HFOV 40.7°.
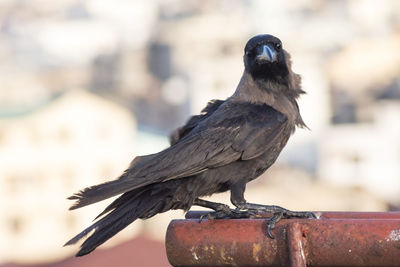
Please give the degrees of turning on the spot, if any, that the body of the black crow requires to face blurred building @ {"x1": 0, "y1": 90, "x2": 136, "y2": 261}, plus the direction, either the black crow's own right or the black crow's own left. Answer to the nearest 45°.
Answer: approximately 90° to the black crow's own left

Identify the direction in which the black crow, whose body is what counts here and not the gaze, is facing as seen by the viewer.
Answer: to the viewer's right
